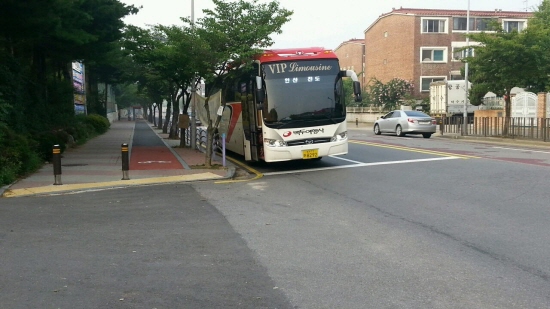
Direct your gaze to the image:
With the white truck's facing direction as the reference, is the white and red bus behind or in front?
behind

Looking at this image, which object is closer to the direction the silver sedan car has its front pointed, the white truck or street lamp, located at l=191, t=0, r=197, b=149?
the white truck

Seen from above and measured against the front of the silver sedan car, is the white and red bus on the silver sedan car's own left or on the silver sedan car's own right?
on the silver sedan car's own left

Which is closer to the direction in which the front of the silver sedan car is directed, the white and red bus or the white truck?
the white truck

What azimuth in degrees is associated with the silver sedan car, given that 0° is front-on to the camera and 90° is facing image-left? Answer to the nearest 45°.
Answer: approximately 135°

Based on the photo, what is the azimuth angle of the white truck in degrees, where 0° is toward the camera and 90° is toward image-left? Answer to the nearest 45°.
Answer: approximately 225°

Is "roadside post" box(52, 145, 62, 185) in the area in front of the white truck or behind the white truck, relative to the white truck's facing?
behind

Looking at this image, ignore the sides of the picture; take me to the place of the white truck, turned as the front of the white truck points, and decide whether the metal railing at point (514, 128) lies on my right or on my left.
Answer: on my right

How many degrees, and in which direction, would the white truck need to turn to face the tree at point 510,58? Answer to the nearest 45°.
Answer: approximately 135° to its right
